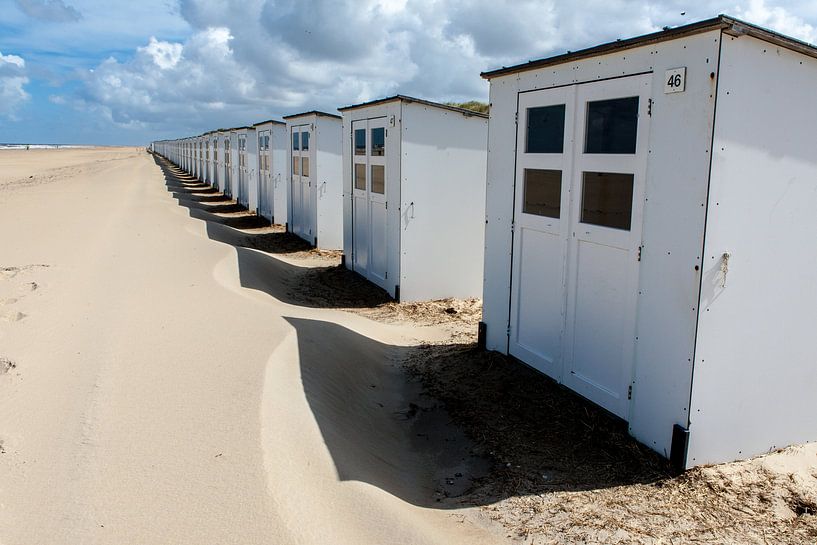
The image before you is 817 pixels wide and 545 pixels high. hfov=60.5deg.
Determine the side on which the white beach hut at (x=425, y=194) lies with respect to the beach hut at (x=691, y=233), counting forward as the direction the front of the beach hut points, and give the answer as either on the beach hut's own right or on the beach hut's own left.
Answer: on the beach hut's own right

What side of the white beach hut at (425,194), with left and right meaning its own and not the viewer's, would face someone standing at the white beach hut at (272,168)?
right

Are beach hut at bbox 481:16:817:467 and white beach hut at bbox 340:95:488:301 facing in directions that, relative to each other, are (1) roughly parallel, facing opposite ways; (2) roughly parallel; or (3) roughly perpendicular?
roughly parallel

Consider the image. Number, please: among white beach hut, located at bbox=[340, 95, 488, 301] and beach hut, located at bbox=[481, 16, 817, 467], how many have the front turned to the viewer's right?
0

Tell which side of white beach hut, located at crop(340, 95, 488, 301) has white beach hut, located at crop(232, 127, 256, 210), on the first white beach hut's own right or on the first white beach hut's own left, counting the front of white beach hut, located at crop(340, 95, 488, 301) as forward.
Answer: on the first white beach hut's own right

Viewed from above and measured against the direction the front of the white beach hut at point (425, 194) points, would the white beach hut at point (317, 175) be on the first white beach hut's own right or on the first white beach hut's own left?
on the first white beach hut's own right

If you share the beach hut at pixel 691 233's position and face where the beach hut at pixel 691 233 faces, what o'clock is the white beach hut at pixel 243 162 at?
The white beach hut is roughly at 3 o'clock from the beach hut.

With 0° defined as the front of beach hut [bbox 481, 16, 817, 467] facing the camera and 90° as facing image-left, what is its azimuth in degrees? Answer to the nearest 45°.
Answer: approximately 45°

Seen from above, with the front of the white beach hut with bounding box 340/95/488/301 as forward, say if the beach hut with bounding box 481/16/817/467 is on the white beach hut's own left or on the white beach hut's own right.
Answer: on the white beach hut's own left

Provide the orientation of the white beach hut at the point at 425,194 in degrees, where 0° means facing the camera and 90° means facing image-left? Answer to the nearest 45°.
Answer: approximately 45°
